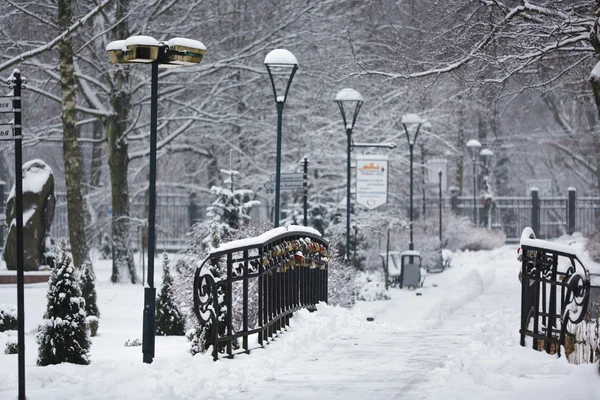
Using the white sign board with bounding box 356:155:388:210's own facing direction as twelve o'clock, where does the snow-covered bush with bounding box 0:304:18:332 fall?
The snow-covered bush is roughly at 1 o'clock from the white sign board.

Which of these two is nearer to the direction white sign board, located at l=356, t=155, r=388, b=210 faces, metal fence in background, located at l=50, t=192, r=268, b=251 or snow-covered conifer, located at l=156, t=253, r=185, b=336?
the snow-covered conifer

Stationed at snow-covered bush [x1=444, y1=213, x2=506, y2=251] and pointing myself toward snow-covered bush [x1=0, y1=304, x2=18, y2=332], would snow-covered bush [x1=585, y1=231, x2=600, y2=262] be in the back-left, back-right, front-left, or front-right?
front-left

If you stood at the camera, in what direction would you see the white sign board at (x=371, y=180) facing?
facing the viewer

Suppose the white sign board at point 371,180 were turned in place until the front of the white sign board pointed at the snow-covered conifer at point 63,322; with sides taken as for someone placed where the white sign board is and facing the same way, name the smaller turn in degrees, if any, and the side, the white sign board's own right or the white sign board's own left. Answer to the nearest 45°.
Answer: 0° — it already faces it

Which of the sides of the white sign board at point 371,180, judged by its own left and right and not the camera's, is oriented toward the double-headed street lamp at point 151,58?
front

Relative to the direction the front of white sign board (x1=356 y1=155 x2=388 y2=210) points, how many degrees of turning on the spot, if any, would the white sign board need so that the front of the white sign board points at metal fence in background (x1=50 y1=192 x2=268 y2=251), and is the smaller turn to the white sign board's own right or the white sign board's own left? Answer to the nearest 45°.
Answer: approximately 135° to the white sign board's own right

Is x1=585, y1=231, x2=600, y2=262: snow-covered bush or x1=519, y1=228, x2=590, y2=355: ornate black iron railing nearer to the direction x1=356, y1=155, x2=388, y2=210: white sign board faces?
the ornate black iron railing

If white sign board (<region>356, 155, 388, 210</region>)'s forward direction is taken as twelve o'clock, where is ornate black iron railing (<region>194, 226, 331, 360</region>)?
The ornate black iron railing is roughly at 12 o'clock from the white sign board.

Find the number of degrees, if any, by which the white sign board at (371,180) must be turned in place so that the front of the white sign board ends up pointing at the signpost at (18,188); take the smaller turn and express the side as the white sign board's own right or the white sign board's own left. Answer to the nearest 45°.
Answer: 0° — it already faces it

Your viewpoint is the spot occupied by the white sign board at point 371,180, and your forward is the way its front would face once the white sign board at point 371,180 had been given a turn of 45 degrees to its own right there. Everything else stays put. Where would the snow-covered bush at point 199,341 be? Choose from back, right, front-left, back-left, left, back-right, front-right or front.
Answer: front-left

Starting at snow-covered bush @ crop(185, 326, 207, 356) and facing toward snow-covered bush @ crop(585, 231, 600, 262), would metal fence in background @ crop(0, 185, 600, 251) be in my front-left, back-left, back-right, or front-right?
front-left

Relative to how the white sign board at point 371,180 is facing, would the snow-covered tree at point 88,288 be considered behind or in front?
in front

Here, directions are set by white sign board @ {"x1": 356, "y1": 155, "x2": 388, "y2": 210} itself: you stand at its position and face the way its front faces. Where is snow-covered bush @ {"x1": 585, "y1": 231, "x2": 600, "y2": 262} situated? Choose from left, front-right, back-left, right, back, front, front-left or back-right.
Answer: left
